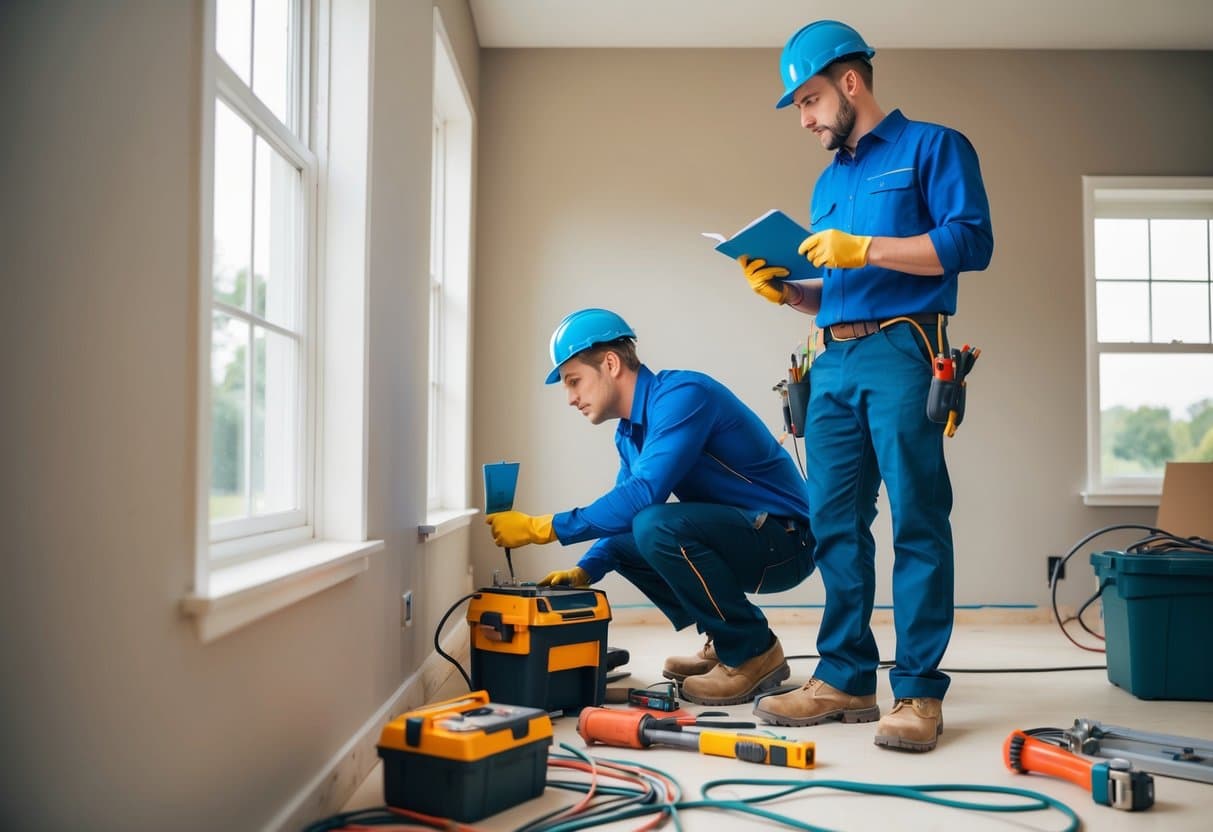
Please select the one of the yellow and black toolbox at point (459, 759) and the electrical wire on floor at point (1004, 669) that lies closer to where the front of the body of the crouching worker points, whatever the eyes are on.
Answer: the yellow and black toolbox

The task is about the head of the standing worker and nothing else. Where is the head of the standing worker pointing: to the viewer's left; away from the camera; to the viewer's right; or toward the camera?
to the viewer's left

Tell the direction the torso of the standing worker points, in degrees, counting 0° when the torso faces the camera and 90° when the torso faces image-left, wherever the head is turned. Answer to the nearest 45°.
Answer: approximately 45°

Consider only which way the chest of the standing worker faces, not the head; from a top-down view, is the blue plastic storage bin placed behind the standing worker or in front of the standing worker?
behind

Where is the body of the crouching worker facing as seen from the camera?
to the viewer's left

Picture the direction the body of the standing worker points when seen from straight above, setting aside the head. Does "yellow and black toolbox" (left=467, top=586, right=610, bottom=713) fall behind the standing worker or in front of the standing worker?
in front

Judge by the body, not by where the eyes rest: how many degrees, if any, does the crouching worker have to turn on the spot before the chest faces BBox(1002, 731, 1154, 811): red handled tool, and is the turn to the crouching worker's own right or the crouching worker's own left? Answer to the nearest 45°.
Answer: approximately 135° to the crouching worker's own left

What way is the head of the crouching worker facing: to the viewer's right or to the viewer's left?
to the viewer's left
